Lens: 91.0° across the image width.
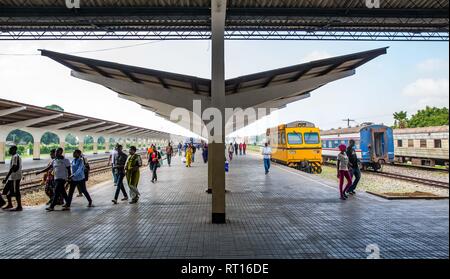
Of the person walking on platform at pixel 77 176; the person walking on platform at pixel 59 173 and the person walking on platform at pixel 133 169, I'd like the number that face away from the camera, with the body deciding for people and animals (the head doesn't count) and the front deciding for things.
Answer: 0

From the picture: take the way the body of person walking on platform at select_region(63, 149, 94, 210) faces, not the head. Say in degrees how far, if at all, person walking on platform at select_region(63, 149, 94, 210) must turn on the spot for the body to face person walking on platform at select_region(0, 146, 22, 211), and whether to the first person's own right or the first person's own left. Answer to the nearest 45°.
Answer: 0° — they already face them

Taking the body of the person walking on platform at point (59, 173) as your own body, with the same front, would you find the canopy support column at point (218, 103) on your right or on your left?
on your left

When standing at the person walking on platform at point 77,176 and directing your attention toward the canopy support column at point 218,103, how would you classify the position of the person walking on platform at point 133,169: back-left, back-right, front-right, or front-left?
front-left

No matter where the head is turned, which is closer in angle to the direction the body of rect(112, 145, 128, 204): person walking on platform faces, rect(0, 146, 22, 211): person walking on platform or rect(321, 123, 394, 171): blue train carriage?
the person walking on platform

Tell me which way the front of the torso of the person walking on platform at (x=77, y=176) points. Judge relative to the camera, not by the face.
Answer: to the viewer's left

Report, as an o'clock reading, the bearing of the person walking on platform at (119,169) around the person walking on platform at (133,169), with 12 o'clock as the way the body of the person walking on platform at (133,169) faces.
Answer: the person walking on platform at (119,169) is roughly at 2 o'clock from the person walking on platform at (133,169).

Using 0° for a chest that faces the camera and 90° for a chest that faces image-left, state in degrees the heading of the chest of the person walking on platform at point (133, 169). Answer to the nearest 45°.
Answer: approximately 45°

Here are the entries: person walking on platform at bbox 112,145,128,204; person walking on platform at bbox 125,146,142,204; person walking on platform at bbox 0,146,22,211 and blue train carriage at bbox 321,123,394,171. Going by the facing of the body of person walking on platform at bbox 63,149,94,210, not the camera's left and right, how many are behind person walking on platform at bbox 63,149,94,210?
3

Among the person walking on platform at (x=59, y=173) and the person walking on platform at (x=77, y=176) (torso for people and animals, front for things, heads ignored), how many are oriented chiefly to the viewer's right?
0

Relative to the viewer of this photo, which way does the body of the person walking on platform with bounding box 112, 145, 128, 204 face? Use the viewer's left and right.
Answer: facing the viewer and to the left of the viewer
